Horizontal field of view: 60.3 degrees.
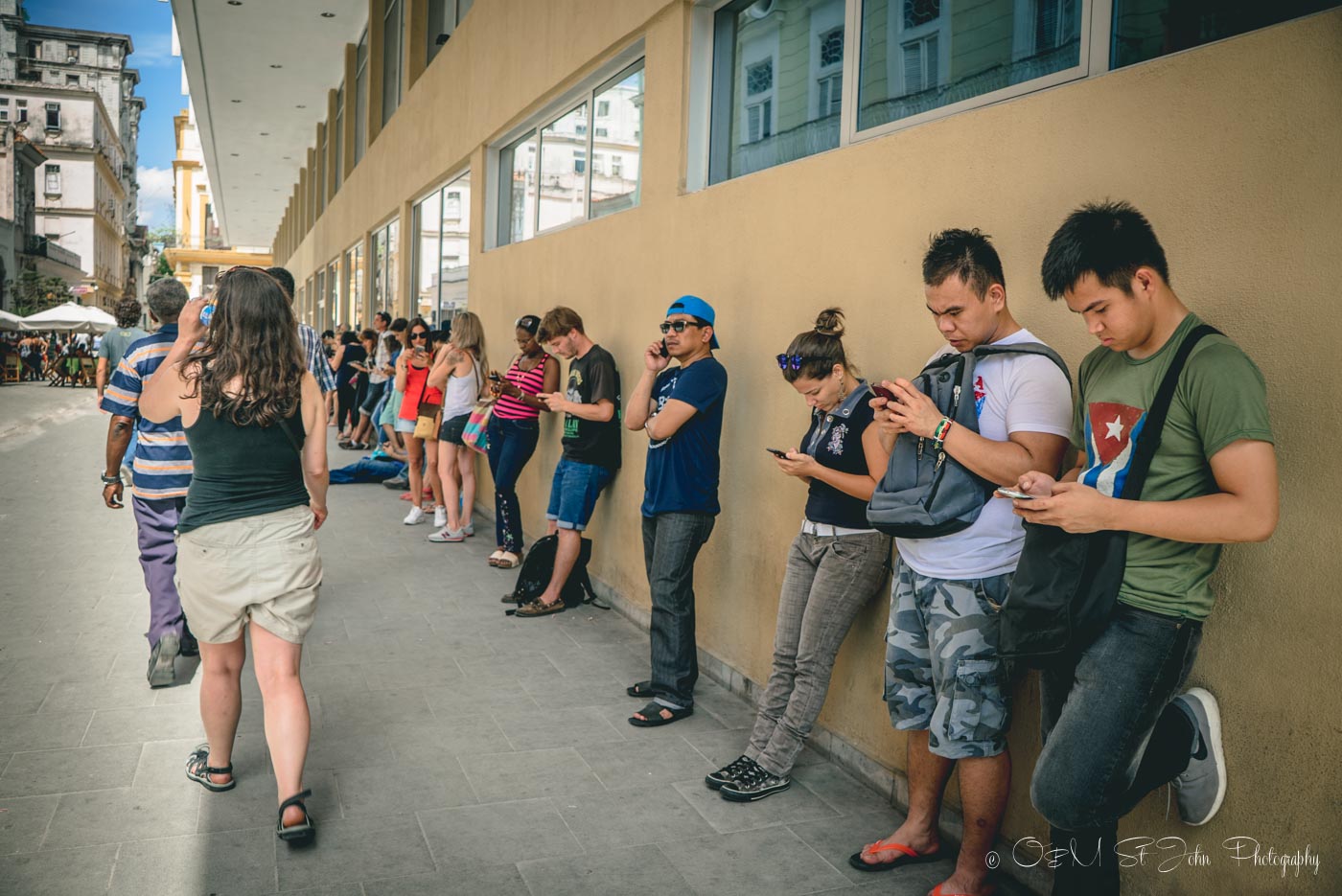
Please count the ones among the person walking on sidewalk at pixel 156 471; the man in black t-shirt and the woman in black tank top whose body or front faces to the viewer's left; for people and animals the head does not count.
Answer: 1

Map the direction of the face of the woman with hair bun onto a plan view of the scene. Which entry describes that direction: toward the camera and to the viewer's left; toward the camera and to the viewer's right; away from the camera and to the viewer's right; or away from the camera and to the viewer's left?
toward the camera and to the viewer's left

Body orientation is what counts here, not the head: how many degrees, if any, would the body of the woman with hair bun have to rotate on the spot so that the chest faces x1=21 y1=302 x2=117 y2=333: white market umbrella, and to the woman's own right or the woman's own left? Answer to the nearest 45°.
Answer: approximately 90° to the woman's own right

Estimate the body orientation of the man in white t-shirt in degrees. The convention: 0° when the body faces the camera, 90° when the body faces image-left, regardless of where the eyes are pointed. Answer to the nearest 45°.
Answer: approximately 45°

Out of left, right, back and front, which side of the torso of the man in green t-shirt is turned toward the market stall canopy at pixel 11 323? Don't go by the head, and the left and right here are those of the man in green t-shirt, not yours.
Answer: right

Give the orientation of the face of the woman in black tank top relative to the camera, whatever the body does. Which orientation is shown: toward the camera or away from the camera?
away from the camera

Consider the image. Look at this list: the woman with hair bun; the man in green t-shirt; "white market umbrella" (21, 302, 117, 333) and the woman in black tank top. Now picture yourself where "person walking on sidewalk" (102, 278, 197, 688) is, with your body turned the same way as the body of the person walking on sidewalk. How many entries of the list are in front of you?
1

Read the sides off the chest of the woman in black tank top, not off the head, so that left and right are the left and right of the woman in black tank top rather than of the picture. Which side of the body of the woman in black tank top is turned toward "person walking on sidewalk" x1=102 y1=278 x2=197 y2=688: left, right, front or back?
front

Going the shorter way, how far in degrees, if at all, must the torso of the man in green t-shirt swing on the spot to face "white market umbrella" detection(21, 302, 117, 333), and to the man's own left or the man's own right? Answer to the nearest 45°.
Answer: approximately 90° to the man's own right

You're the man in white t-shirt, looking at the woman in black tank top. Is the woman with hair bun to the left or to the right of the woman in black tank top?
right

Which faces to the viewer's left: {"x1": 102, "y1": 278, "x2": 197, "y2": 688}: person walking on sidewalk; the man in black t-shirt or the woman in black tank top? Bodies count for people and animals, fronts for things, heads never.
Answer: the man in black t-shirt

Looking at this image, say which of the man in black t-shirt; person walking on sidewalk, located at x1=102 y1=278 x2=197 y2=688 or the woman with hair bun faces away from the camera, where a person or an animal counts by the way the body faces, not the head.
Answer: the person walking on sidewalk

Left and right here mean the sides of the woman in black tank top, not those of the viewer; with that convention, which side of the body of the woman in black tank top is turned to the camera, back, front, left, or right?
back

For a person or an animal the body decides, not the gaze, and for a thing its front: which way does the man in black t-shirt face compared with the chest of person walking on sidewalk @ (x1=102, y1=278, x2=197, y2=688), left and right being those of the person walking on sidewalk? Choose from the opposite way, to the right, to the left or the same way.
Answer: to the left

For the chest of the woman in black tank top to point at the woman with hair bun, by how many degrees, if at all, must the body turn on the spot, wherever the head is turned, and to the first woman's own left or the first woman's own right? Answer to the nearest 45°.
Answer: approximately 90° to the first woman's own right

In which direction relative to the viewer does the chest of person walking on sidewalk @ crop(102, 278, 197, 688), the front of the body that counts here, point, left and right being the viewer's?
facing away from the viewer
